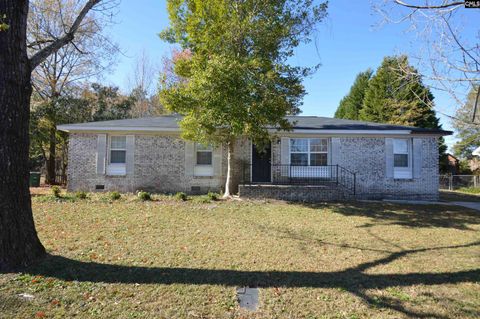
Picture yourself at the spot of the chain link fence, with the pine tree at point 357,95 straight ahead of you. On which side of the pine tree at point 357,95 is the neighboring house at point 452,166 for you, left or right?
right

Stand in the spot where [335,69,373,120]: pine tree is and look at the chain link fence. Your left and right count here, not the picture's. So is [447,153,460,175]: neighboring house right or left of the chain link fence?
left

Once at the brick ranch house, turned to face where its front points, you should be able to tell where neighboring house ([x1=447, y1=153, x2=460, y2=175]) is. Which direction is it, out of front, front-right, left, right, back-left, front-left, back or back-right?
back-left

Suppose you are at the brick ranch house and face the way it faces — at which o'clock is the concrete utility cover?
The concrete utility cover is roughly at 12 o'clock from the brick ranch house.

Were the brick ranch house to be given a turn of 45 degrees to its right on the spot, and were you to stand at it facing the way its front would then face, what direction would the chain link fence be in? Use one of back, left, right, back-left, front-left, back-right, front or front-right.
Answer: back

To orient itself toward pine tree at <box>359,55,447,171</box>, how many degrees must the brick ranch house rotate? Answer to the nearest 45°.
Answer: approximately 135° to its left

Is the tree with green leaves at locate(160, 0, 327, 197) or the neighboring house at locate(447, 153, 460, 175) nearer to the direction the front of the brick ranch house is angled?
the tree with green leaves

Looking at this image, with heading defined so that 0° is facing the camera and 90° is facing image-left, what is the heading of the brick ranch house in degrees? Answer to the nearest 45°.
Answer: approximately 0°
